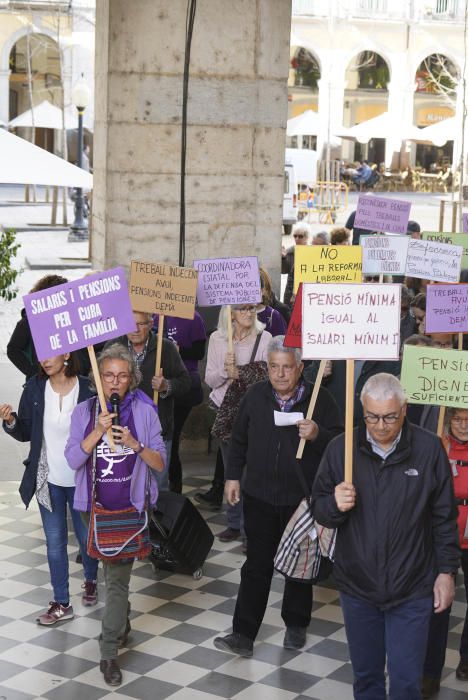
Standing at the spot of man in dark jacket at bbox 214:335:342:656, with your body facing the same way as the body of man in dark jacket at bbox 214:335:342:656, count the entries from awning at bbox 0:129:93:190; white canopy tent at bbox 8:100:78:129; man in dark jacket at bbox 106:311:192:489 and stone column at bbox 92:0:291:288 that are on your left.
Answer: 0

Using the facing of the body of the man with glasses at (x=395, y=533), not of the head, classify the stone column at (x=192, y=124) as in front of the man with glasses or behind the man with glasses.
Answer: behind

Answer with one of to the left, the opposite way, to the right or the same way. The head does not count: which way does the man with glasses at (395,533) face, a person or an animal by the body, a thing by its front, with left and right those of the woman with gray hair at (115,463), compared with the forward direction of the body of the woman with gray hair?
the same way

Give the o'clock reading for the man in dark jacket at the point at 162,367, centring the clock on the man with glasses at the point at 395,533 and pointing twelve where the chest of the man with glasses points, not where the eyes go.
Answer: The man in dark jacket is roughly at 5 o'clock from the man with glasses.

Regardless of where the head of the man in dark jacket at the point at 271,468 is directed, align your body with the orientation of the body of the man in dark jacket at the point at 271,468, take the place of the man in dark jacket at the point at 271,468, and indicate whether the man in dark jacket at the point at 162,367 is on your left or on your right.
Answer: on your right

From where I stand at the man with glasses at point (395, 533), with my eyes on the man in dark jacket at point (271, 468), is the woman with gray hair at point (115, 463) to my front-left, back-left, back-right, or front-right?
front-left

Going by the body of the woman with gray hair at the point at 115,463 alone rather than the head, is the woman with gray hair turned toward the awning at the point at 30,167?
no

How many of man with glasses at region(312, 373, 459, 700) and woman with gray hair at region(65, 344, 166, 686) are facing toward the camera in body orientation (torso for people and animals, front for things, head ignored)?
2

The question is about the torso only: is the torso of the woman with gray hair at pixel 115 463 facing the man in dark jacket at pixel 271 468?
no

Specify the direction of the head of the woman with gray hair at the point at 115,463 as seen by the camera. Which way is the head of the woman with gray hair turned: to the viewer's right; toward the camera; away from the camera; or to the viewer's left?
toward the camera

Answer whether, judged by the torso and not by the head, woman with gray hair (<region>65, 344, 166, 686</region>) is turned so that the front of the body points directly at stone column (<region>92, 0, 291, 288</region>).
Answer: no

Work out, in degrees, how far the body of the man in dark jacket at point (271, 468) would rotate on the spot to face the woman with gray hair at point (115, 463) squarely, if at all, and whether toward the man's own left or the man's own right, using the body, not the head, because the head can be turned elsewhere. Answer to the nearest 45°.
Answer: approximately 45° to the man's own right

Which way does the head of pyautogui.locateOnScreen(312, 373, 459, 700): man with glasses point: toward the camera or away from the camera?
toward the camera

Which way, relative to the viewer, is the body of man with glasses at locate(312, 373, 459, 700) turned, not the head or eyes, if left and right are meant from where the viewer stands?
facing the viewer

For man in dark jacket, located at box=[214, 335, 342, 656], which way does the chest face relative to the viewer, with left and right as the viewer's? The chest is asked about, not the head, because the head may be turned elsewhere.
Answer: facing the viewer and to the left of the viewer

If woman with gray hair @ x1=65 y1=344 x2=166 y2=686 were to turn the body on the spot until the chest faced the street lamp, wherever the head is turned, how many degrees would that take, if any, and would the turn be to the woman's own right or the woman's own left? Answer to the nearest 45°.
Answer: approximately 180°

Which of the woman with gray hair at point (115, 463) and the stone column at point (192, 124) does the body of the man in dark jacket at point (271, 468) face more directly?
the woman with gray hair

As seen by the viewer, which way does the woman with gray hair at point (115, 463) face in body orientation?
toward the camera
